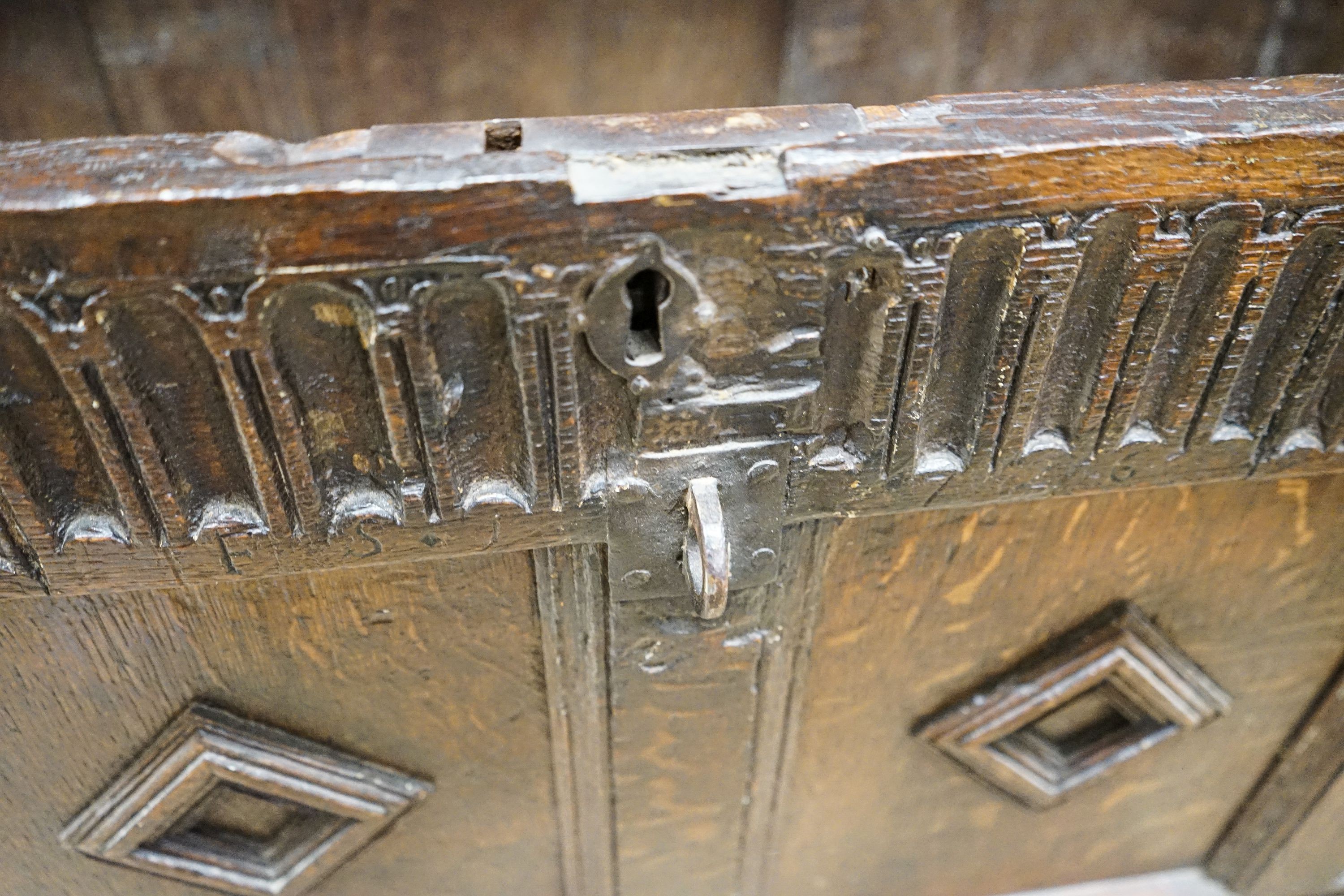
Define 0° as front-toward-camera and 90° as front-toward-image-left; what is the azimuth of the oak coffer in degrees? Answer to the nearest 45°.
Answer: approximately 0°
